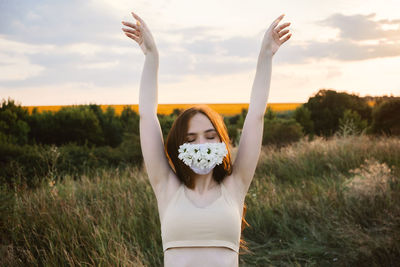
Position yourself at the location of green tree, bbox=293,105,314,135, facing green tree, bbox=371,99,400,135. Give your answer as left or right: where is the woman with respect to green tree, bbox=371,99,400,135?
right

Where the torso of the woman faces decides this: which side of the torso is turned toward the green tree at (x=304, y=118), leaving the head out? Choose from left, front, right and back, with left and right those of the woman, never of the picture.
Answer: back

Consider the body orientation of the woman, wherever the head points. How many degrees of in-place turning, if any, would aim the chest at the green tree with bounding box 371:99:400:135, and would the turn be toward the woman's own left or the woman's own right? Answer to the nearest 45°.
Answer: approximately 135° to the woman's own left

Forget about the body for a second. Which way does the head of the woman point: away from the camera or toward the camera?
toward the camera

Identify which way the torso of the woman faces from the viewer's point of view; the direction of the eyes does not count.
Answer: toward the camera

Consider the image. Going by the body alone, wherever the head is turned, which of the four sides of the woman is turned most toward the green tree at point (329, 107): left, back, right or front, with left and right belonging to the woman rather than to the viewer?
back
